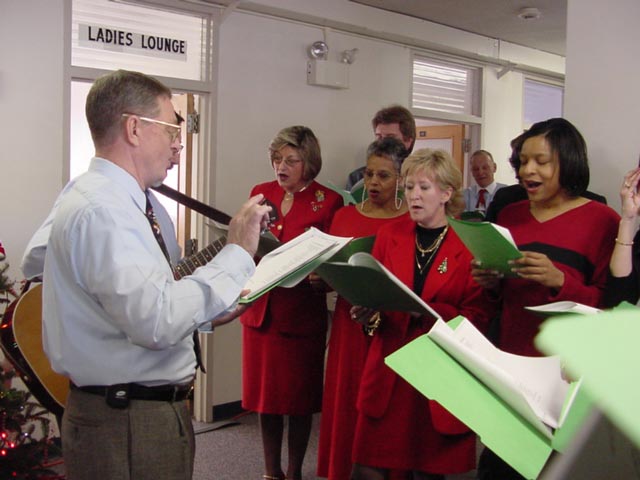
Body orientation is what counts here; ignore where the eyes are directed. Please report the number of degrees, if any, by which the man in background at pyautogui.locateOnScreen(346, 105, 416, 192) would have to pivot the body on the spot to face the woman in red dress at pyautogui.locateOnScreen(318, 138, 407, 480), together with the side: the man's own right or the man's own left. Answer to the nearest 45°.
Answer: approximately 45° to the man's own left

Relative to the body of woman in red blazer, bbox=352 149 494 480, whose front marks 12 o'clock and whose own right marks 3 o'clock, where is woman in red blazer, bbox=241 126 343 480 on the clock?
woman in red blazer, bbox=241 126 343 480 is roughly at 3 o'clock from woman in red blazer, bbox=352 149 494 480.

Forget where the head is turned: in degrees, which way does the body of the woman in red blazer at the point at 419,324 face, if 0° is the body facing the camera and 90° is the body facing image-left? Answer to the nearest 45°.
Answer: approximately 45°

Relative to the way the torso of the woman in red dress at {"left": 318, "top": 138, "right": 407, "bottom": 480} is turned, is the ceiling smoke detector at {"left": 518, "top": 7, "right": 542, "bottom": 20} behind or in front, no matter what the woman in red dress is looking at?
behind

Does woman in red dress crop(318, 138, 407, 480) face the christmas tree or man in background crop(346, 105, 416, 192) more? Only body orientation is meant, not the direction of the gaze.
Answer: the christmas tree
